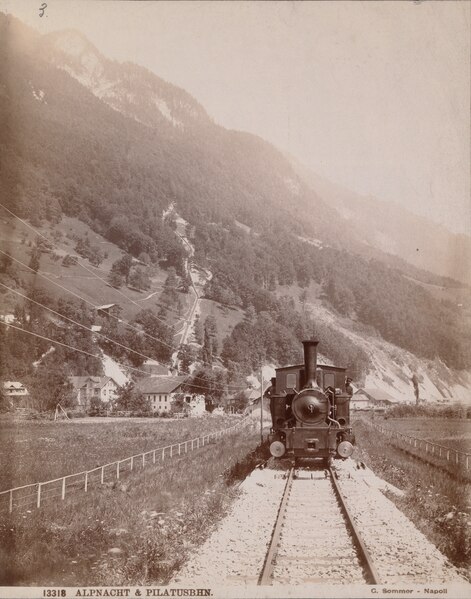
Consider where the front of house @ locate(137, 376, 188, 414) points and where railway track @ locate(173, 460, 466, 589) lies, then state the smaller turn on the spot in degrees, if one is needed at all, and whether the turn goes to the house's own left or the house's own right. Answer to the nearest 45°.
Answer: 0° — it already faces it

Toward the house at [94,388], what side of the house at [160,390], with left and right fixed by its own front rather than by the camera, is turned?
right

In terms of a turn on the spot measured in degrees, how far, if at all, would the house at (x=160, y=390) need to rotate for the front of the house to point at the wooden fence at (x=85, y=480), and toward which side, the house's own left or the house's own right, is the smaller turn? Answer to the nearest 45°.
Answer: approximately 45° to the house's own right

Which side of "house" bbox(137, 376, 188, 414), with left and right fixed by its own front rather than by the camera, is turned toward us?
front

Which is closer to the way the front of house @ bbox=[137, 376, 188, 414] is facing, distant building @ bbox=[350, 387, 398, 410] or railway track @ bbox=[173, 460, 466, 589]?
the railway track

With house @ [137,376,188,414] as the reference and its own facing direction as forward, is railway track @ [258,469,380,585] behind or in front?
in front

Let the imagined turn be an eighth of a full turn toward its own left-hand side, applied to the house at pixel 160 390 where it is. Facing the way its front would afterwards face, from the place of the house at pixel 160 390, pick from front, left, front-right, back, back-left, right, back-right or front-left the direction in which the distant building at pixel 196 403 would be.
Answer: left

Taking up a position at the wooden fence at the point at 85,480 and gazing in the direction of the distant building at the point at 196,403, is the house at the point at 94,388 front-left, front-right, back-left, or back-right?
front-left
